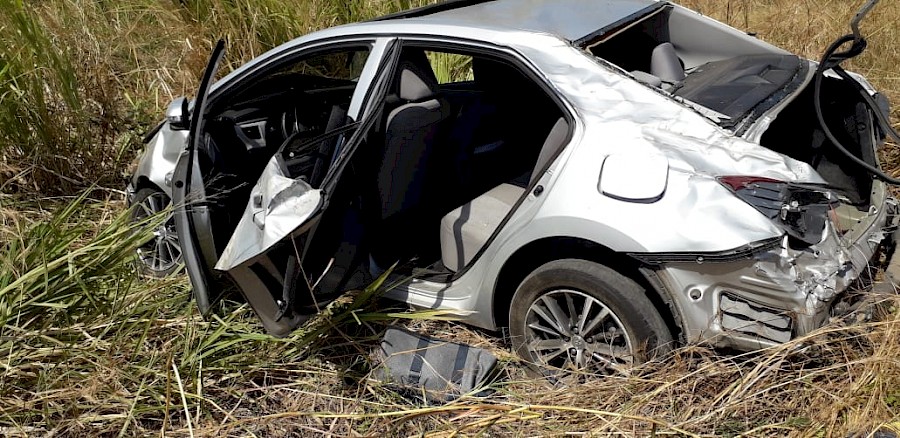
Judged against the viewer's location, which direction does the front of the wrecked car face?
facing away from the viewer and to the left of the viewer
